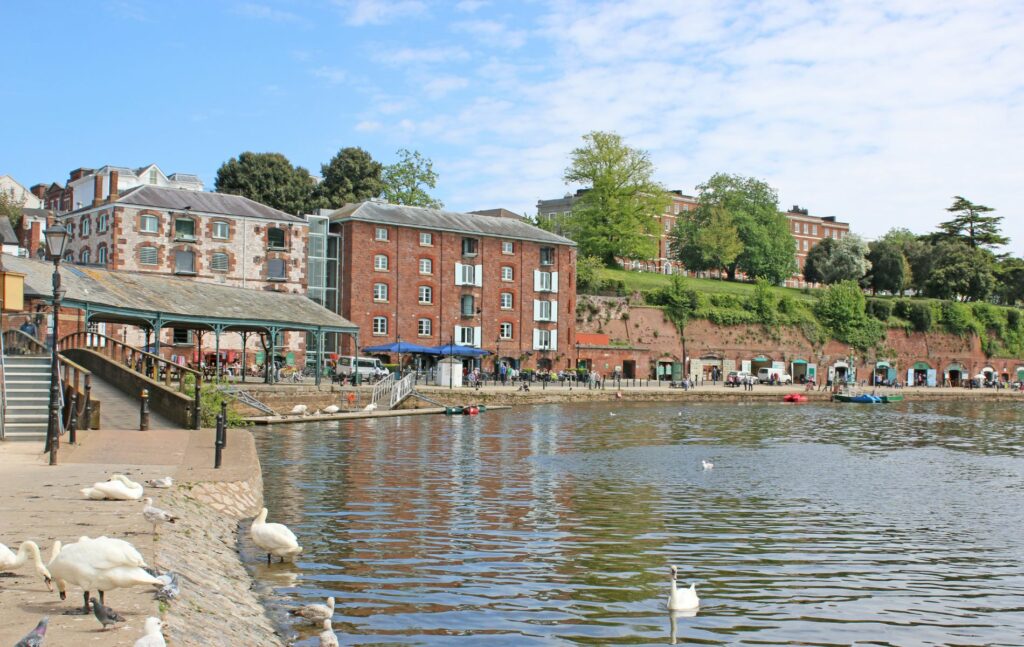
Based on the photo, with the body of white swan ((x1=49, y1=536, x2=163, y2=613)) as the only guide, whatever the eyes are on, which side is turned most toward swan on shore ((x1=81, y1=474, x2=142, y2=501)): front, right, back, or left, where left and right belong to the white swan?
right

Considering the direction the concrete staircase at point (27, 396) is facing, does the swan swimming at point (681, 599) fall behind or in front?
in front

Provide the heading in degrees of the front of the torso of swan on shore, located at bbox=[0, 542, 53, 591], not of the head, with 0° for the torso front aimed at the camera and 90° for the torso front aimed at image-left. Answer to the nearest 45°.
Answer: approximately 270°

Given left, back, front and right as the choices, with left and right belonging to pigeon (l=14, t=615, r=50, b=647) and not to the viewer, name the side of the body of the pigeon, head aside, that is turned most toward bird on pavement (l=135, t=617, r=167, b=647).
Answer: front

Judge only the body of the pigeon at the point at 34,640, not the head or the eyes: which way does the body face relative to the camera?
to the viewer's right

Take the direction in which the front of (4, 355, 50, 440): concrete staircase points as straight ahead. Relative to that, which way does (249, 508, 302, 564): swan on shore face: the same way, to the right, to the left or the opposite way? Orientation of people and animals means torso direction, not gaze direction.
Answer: to the right

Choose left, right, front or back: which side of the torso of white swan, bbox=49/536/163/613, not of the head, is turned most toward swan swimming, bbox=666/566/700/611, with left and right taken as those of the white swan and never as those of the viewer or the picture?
back

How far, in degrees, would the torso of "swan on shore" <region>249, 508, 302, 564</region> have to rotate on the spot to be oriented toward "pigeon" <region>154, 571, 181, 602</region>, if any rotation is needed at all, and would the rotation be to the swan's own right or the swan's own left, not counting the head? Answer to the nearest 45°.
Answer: approximately 90° to the swan's own left

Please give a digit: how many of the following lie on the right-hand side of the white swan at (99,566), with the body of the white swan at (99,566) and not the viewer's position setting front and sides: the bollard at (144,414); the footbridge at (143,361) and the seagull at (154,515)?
3

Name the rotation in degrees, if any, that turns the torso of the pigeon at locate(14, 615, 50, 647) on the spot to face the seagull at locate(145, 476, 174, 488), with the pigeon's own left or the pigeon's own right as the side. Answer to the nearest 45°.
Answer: approximately 90° to the pigeon's own left

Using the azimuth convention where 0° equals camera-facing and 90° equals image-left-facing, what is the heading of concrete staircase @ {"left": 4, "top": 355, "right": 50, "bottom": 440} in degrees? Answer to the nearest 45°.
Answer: approximately 0°

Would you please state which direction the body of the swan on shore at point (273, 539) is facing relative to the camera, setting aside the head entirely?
to the viewer's left

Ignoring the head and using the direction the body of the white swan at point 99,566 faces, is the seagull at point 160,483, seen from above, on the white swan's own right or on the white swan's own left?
on the white swan's own right

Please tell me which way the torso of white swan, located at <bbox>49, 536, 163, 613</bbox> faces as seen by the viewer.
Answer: to the viewer's left
